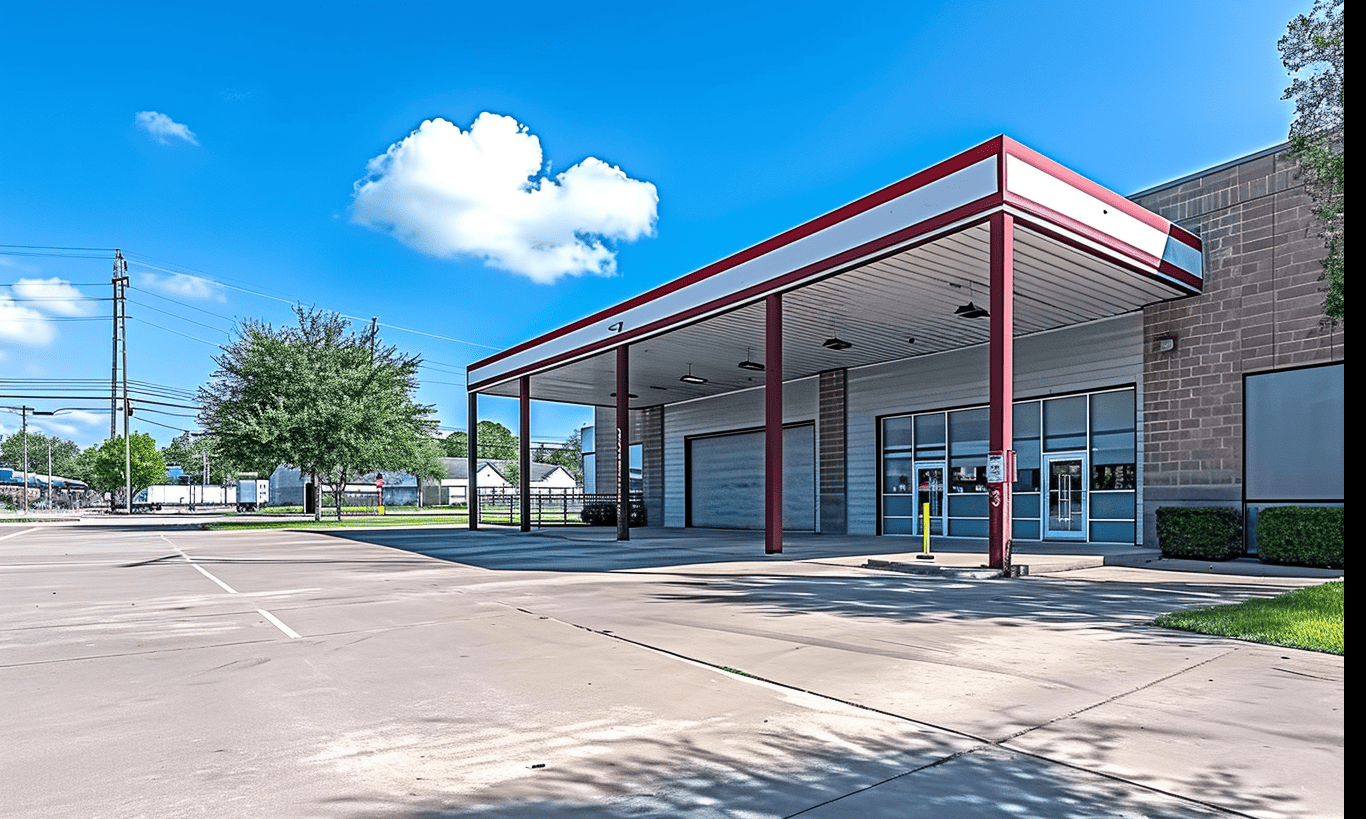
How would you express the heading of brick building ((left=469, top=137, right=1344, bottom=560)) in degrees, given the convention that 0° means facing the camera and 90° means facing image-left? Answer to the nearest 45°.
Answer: approximately 45°

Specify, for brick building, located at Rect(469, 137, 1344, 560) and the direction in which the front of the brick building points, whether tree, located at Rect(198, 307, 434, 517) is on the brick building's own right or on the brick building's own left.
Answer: on the brick building's own right
